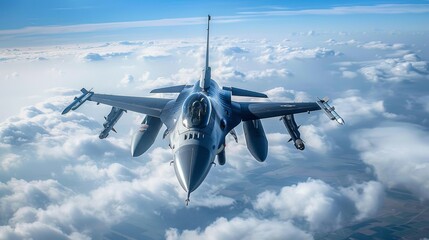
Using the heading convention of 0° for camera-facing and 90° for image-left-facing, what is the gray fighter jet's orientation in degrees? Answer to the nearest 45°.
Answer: approximately 0°
